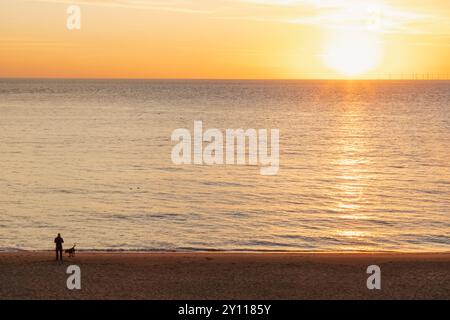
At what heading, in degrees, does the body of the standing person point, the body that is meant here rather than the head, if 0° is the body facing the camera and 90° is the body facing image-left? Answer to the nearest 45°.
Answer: approximately 180°

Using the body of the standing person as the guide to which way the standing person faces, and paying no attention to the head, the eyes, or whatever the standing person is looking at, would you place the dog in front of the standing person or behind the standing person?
in front
